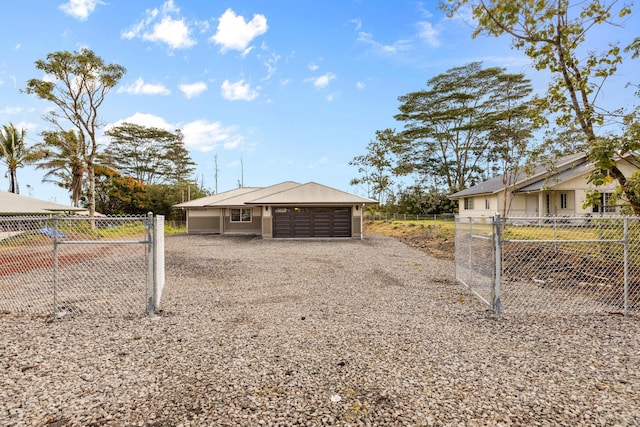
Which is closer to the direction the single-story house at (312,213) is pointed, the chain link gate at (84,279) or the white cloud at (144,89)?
the chain link gate

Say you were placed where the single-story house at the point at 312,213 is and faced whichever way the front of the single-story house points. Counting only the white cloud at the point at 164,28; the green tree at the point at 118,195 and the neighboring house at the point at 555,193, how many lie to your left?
1

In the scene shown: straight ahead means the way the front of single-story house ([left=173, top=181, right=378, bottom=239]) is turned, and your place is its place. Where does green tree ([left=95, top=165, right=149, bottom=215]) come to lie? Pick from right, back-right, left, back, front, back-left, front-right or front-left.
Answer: back-right

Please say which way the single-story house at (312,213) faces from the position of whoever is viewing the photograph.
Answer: facing the viewer

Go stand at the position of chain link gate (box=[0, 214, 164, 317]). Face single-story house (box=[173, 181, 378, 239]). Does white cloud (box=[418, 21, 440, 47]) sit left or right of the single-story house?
right

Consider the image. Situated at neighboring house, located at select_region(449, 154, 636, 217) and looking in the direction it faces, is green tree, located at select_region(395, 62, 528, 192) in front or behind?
behind
